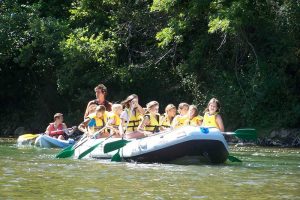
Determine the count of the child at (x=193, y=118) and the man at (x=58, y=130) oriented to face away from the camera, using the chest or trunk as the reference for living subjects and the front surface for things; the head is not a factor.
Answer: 0

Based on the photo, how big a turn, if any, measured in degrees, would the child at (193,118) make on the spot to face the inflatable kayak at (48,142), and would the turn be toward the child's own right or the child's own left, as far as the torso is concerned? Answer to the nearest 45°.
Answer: approximately 90° to the child's own right

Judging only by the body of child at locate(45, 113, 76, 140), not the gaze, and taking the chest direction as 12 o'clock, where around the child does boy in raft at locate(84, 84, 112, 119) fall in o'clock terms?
The boy in raft is roughly at 1 o'clock from the child.

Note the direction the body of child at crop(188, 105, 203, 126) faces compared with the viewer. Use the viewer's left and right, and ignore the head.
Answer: facing the viewer and to the left of the viewer

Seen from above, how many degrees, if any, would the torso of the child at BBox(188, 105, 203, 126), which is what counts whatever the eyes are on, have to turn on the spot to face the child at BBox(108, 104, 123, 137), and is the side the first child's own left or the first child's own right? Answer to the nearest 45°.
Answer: approximately 45° to the first child's own right

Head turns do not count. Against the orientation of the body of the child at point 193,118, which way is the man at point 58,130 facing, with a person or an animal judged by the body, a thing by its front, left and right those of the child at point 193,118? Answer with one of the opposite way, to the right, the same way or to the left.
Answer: to the left

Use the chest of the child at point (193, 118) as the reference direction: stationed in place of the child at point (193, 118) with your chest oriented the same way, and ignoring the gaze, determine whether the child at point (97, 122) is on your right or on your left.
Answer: on your right

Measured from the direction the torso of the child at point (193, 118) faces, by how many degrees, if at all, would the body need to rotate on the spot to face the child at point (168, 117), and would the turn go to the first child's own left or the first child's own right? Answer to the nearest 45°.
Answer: approximately 90° to the first child's own right

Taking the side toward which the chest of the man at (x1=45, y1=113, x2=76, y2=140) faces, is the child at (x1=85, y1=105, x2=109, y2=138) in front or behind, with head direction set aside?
in front
